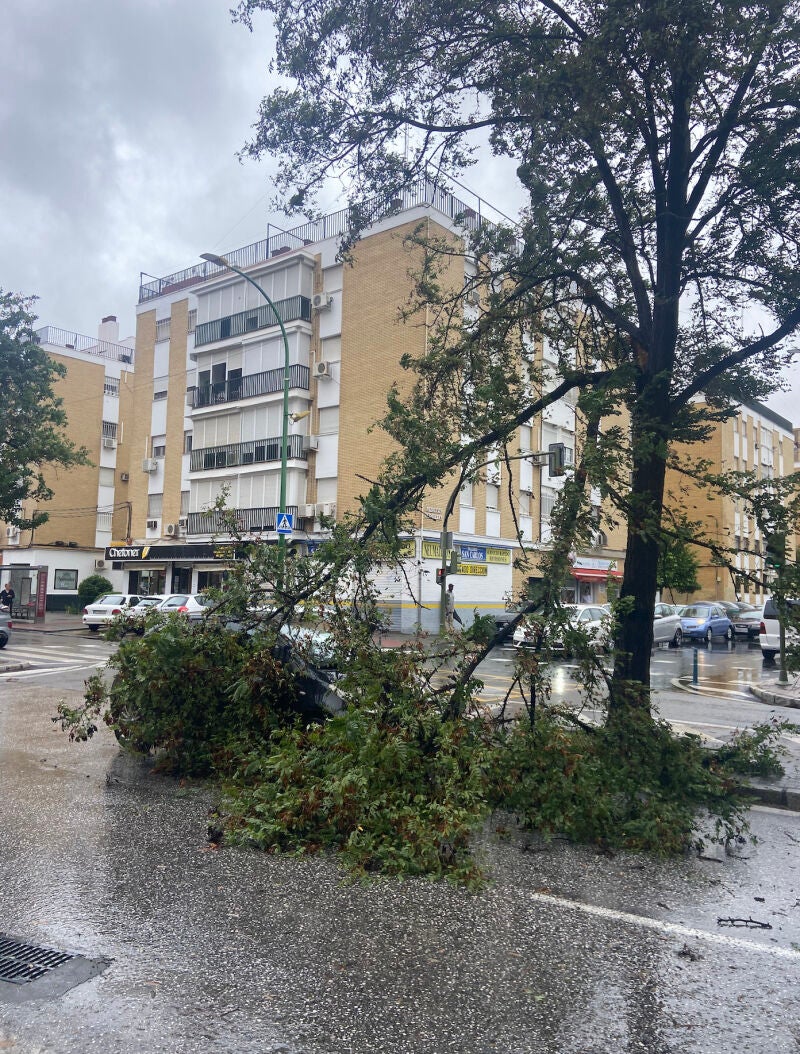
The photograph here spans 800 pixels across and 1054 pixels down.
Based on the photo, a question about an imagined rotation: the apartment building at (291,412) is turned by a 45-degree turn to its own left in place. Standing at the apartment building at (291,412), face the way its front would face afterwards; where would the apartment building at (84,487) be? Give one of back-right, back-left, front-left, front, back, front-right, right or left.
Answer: back-right

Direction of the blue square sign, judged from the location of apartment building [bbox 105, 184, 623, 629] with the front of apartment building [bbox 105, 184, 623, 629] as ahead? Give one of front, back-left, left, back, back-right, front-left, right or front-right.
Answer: front-left

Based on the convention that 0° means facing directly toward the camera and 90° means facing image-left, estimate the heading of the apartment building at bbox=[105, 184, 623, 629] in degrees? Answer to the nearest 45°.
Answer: approximately 45°

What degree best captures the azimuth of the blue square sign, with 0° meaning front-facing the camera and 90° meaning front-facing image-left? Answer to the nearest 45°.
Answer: approximately 0°

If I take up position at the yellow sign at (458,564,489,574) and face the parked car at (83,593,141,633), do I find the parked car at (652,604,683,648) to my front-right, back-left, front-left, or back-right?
back-left

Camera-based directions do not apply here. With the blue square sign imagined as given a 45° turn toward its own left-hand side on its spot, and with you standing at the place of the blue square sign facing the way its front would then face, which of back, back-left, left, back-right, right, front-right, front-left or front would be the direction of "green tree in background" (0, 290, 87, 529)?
back

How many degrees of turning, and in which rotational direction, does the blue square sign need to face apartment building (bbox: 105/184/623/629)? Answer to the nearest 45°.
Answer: approximately 180°

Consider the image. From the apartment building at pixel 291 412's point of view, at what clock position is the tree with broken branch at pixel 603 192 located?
The tree with broken branch is roughly at 10 o'clock from the apartment building.

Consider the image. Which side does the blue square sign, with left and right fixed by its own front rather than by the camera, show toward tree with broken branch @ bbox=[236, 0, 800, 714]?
front

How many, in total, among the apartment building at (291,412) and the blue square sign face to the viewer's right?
0
